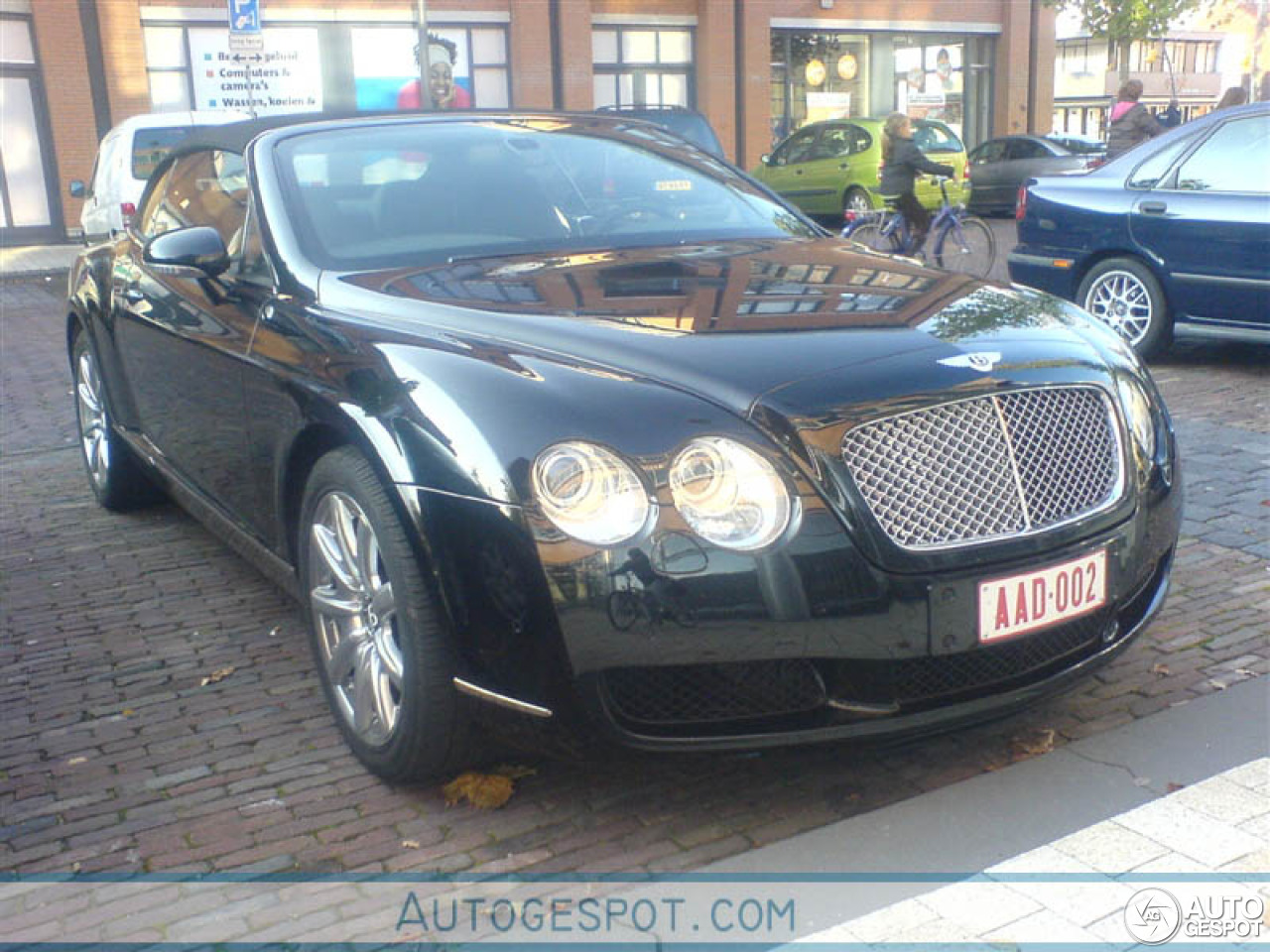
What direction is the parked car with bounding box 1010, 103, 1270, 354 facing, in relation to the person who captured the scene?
facing to the right of the viewer

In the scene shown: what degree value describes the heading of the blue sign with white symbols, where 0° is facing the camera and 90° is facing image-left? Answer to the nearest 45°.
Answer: approximately 0°

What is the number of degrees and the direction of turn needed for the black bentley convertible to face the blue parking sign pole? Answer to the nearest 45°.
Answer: approximately 135° to its left

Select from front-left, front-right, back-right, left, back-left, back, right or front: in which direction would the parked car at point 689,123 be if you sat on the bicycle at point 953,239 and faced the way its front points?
back-left

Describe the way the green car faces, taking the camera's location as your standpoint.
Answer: facing away from the viewer and to the left of the viewer

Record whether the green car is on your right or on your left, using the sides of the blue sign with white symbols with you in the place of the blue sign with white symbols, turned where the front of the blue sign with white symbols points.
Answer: on your left

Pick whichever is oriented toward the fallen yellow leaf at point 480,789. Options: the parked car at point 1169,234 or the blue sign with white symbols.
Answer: the blue sign with white symbols

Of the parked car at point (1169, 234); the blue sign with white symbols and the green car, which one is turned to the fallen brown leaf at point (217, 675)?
the blue sign with white symbols

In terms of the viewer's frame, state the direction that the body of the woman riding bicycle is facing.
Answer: to the viewer's right

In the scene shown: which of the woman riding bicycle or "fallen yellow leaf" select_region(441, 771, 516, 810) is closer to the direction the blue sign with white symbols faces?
the fallen yellow leaf

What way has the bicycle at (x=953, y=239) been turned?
to the viewer's right
